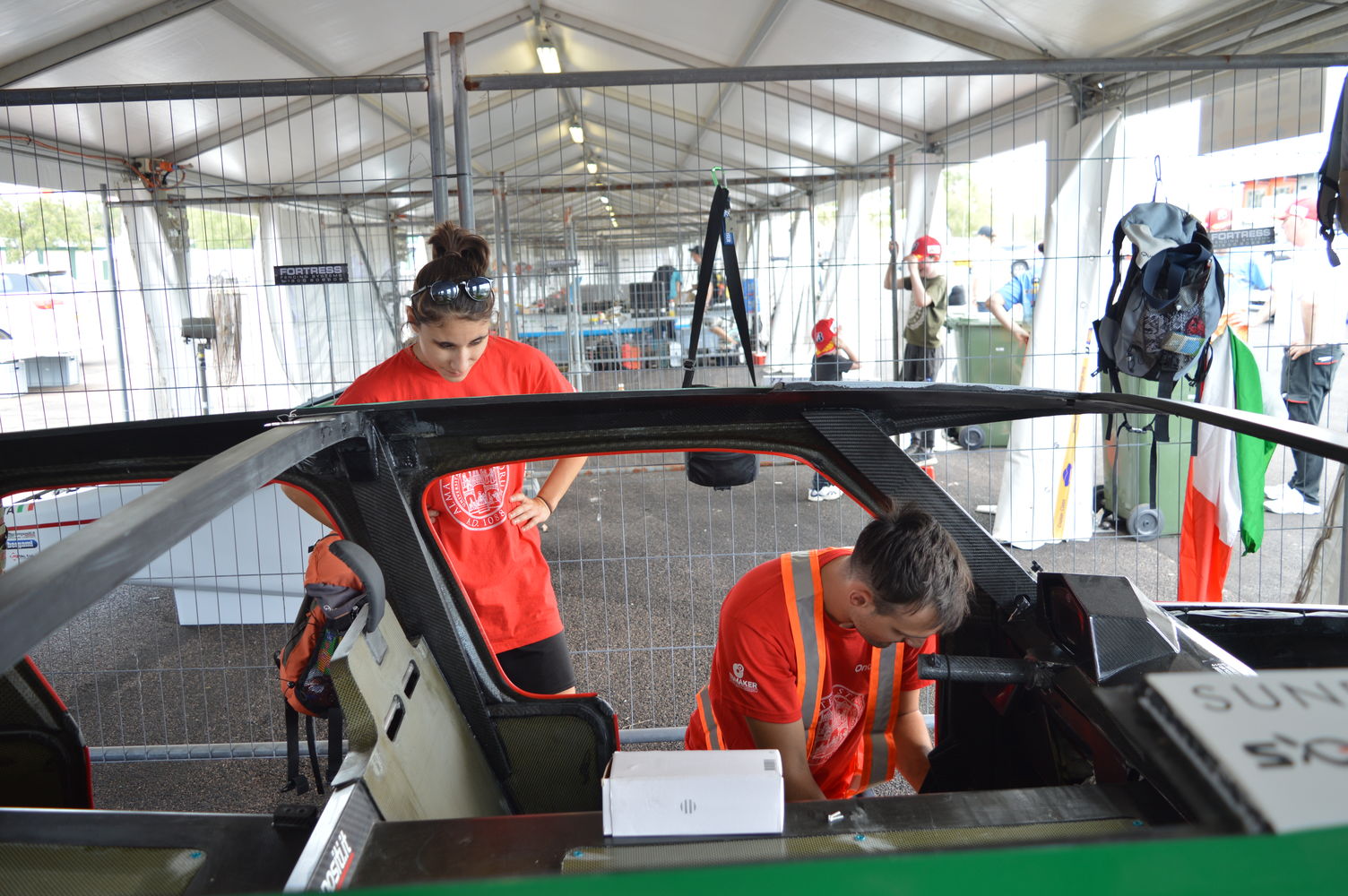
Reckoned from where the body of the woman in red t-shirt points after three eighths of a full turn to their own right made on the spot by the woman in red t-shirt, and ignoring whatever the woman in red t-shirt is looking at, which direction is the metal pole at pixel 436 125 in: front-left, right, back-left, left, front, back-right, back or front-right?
front-right

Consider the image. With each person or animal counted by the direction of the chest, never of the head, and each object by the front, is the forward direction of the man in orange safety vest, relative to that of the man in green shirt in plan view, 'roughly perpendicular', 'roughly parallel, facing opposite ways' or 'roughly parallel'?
roughly perpendicular

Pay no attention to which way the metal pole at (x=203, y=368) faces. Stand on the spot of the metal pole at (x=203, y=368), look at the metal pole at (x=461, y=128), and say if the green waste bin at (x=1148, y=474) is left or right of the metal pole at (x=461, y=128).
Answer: left

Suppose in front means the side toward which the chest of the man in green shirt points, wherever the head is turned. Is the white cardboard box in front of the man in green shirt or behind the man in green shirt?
in front

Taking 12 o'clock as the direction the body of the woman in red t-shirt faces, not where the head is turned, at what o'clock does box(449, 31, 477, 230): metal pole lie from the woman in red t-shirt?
The metal pole is roughly at 6 o'clock from the woman in red t-shirt.

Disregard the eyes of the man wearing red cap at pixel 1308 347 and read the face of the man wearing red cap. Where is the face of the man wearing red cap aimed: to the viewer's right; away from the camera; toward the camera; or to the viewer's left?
to the viewer's left

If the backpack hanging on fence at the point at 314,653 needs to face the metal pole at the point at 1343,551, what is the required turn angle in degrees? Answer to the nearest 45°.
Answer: approximately 135° to its left

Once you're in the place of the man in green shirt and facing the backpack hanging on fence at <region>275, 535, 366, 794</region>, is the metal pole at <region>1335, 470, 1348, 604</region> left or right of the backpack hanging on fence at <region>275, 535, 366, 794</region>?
left

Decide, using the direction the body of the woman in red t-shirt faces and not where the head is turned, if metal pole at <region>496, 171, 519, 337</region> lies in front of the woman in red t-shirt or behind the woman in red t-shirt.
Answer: behind

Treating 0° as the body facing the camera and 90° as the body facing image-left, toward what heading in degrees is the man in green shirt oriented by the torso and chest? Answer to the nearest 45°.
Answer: approximately 45°

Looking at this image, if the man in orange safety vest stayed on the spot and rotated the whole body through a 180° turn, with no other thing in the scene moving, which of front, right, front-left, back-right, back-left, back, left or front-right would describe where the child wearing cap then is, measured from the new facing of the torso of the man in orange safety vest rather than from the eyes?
front-right
